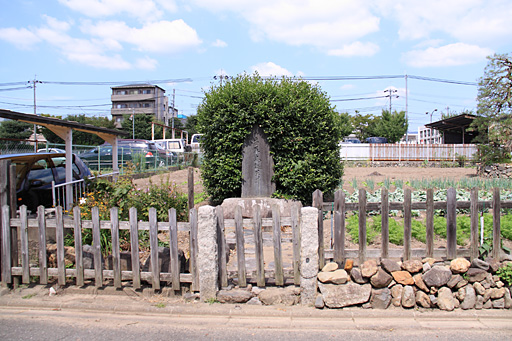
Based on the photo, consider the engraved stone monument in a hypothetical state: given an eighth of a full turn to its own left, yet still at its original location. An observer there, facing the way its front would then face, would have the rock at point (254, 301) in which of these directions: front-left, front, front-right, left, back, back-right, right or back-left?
front-right

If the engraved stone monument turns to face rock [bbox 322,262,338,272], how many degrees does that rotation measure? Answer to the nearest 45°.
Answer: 0° — it already faces it

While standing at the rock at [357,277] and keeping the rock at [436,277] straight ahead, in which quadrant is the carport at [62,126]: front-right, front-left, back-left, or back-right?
back-left

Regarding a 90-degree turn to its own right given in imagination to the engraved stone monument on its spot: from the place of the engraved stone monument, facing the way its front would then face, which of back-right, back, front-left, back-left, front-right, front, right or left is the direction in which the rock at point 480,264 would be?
back-left

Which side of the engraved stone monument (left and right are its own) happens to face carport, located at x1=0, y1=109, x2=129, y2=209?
right

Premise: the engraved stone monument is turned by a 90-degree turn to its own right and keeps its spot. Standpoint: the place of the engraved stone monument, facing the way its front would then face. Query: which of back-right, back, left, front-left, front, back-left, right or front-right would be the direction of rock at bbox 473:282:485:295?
back-left

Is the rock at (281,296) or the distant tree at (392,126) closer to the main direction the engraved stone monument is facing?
the rock

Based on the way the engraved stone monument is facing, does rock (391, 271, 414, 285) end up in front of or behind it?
in front

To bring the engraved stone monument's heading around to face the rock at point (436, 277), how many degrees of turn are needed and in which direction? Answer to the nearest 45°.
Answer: approximately 45° to its left

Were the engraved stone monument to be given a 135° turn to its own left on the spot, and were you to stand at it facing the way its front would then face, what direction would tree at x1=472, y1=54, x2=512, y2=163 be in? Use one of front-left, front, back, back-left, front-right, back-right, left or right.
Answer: front

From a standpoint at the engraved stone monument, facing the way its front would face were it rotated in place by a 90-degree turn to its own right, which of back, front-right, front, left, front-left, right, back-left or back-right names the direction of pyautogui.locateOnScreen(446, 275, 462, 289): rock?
back-left

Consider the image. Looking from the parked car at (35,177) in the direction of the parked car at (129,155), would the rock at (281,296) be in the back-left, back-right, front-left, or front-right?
back-right

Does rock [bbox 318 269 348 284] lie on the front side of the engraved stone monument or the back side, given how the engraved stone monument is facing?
on the front side

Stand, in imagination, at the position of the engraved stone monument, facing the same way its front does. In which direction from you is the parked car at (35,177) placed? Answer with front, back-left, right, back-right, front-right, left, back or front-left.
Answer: right

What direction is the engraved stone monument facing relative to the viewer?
toward the camera

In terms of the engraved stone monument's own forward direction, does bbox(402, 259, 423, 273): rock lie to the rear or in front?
in front

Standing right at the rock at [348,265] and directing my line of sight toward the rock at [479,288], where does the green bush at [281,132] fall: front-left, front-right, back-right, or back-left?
back-left
